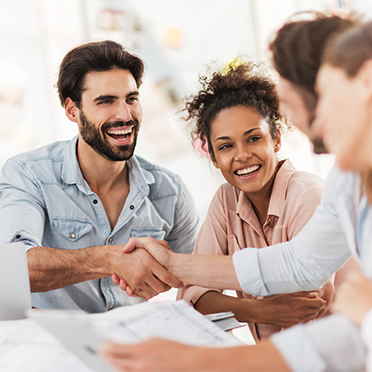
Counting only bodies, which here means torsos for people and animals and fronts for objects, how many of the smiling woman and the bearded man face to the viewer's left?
0

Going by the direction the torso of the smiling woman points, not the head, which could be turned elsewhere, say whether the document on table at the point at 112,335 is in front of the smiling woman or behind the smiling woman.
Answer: in front

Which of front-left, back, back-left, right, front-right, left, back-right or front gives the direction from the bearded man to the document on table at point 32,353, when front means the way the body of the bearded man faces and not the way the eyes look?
front-right

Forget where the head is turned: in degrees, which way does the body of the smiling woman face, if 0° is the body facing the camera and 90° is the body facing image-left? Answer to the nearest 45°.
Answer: approximately 0°
